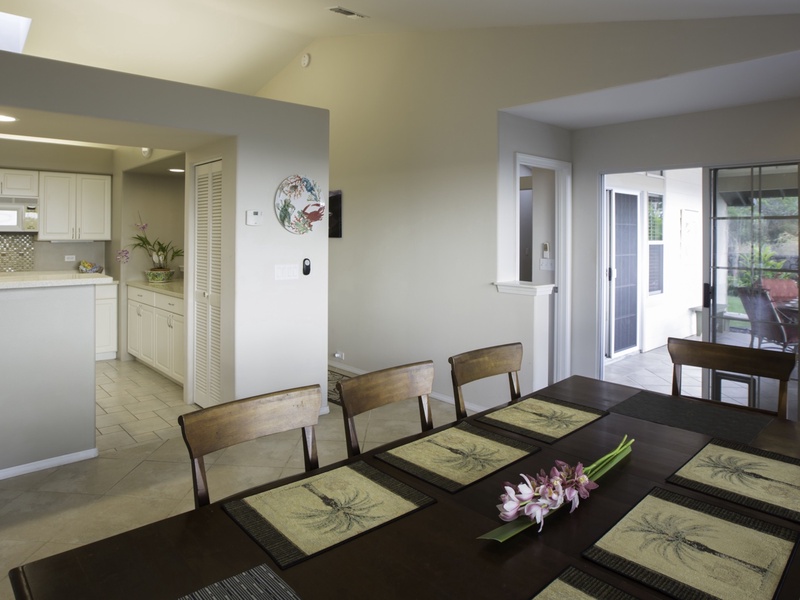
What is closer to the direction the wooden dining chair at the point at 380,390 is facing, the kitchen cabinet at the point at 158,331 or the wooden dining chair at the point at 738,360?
the wooden dining chair

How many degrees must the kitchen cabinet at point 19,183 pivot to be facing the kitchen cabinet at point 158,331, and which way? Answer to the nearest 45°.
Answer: approximately 45° to its left

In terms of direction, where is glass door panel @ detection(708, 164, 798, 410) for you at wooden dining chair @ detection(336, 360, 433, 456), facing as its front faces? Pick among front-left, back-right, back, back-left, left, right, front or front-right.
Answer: left

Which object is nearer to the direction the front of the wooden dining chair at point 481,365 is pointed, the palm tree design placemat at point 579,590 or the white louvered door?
the palm tree design placemat

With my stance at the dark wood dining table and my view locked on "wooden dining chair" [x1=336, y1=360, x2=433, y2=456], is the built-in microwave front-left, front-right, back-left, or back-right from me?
front-left

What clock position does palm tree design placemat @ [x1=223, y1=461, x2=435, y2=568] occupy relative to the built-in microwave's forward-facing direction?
The palm tree design placemat is roughly at 12 o'clock from the built-in microwave.

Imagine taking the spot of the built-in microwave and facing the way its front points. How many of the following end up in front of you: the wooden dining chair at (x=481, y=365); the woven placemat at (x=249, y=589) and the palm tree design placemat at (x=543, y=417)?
3

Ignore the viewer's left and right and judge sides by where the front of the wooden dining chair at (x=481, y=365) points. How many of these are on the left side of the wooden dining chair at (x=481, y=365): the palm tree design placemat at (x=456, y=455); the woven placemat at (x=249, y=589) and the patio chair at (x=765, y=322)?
1

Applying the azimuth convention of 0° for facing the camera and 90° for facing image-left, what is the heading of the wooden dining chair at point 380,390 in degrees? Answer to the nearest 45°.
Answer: approximately 315°

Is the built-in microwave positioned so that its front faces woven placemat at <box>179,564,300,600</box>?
yes

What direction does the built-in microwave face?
toward the camera

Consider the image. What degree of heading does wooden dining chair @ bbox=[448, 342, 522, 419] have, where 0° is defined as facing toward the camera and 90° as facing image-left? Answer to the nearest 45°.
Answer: approximately 315°

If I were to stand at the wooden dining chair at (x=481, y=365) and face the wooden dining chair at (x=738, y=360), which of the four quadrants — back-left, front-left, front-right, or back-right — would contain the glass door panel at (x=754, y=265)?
front-left

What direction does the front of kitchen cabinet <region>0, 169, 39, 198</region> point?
toward the camera

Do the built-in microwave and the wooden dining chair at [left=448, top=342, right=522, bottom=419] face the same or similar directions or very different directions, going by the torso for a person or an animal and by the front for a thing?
same or similar directions

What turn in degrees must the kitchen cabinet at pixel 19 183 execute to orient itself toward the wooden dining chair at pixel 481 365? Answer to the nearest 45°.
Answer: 0° — it already faces it

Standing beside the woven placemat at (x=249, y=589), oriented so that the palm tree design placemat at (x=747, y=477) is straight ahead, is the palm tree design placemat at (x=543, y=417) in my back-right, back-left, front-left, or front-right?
front-left
